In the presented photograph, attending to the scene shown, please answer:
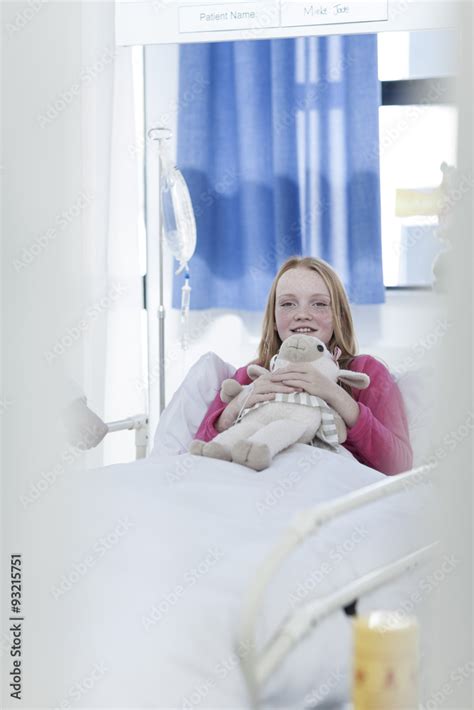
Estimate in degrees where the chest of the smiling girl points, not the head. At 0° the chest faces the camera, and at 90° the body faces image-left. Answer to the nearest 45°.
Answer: approximately 0°

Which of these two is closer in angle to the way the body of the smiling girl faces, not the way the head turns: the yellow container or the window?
the yellow container

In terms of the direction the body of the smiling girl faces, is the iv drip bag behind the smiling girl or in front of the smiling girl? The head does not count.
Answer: behind

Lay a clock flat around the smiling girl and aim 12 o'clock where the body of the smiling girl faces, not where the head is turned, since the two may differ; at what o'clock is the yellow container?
The yellow container is roughly at 12 o'clock from the smiling girl.

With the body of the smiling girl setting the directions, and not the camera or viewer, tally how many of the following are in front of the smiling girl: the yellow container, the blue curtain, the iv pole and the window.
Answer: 1

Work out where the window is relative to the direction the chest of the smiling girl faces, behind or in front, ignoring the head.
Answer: behind

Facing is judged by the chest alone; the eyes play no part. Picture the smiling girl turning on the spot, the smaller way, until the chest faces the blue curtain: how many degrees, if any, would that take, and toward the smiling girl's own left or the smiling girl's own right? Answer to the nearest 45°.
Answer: approximately 180°

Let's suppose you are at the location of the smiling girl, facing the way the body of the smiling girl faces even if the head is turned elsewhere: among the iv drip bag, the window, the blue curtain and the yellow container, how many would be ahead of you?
1
